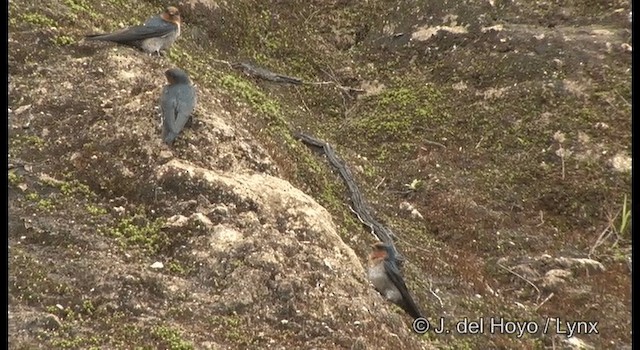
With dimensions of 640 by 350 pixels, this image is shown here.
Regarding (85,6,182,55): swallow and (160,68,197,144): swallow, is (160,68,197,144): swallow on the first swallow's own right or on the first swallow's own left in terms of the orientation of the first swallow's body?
on the first swallow's own right

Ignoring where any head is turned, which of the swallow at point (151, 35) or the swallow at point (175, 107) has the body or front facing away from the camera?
the swallow at point (175, 107)

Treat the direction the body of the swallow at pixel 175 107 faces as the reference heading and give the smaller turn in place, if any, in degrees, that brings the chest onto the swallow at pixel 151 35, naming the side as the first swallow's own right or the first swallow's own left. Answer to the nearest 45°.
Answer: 0° — it already faces it

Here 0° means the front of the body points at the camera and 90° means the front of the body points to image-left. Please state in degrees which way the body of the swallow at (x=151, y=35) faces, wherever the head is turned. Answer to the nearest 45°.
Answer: approximately 270°

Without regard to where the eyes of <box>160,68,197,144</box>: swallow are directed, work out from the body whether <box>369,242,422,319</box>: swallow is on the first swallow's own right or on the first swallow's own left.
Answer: on the first swallow's own right

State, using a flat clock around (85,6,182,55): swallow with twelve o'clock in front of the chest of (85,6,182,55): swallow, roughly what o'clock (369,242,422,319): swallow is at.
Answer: (369,242,422,319): swallow is roughly at 2 o'clock from (85,6,182,55): swallow.

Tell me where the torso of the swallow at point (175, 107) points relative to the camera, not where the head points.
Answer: away from the camera

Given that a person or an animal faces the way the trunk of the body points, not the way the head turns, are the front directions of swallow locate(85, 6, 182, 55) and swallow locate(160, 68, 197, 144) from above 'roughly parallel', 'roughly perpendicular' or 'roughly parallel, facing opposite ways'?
roughly perpendicular

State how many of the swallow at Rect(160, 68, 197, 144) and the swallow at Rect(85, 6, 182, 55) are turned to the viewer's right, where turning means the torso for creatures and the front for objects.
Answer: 1
